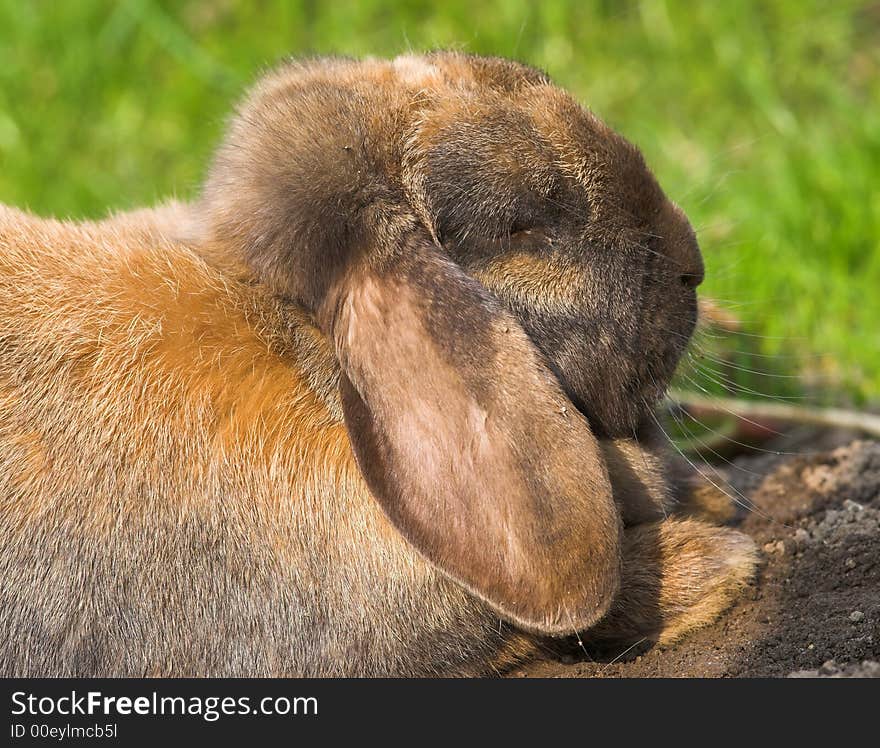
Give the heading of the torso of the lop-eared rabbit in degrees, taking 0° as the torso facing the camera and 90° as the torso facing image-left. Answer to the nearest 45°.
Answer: approximately 270°
